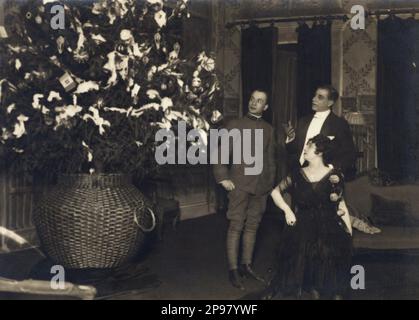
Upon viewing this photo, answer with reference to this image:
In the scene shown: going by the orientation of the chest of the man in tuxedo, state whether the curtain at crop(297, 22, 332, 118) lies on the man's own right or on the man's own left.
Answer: on the man's own right

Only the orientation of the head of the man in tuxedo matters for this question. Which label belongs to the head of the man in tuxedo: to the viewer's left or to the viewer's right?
to the viewer's left

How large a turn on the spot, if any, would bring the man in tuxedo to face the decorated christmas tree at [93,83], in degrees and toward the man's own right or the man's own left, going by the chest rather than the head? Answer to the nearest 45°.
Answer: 0° — they already face it

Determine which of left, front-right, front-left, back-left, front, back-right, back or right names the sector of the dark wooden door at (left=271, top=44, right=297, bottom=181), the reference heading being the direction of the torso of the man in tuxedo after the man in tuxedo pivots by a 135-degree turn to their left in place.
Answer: left

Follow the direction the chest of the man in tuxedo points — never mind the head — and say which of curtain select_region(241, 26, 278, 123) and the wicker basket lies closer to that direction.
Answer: the wicker basket

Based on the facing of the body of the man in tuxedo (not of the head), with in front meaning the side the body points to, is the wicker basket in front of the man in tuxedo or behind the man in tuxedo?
in front

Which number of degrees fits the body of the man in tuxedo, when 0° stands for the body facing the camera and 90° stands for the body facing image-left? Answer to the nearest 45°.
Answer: approximately 45°

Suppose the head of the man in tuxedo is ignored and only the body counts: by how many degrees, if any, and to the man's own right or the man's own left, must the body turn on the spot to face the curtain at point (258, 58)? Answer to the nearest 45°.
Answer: approximately 135° to the man's own right
